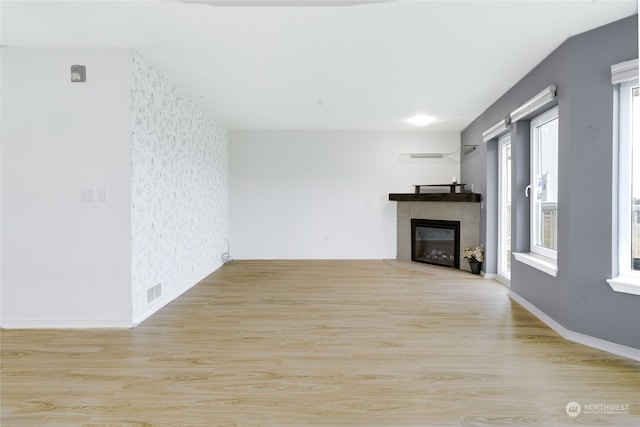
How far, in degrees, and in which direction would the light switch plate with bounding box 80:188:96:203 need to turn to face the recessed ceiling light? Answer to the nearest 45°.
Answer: approximately 90° to its left

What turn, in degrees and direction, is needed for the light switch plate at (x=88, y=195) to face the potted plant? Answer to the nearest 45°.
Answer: approximately 90° to its left

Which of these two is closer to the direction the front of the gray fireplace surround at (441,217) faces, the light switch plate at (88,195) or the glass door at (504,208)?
the light switch plate

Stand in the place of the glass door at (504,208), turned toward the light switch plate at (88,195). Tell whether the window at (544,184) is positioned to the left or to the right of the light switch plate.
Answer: left

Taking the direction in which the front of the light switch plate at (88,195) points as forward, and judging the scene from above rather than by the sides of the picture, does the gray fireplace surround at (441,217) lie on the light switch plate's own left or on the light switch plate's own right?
on the light switch plate's own left

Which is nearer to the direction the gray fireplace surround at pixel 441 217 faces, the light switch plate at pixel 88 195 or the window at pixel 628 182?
the light switch plate

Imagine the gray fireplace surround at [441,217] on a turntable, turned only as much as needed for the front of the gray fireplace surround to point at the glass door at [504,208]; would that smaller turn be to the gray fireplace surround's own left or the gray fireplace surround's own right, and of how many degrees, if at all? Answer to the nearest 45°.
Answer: approximately 90° to the gray fireplace surround's own left

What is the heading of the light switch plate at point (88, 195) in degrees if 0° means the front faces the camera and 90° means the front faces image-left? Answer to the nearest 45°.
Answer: approximately 0°

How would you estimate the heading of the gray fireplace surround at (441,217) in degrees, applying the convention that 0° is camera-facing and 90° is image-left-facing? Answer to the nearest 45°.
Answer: approximately 45°
